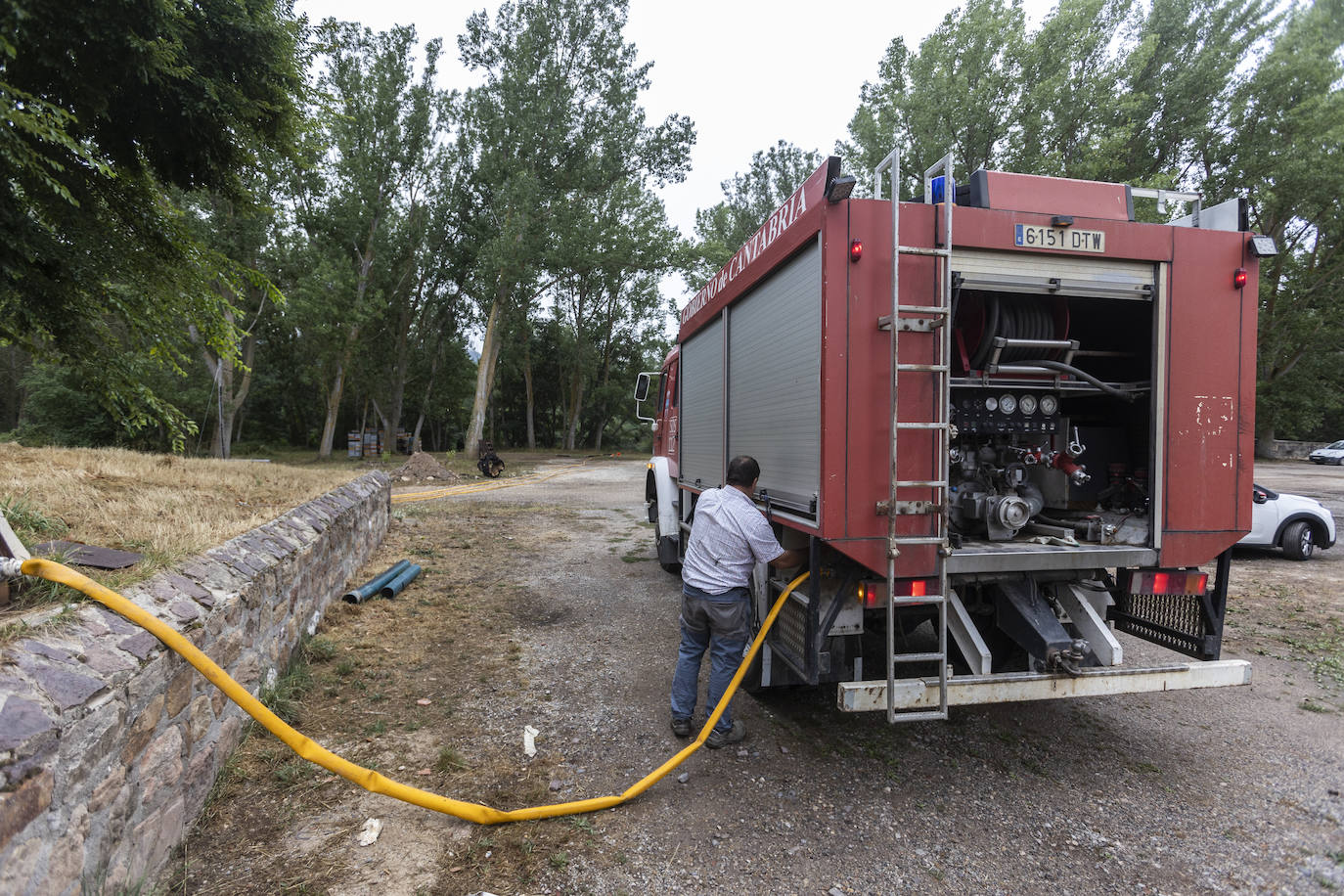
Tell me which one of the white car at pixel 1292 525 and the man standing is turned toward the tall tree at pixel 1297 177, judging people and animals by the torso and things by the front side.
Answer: the man standing

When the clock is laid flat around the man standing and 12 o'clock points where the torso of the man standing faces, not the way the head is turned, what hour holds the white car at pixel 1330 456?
The white car is roughly at 12 o'clock from the man standing.

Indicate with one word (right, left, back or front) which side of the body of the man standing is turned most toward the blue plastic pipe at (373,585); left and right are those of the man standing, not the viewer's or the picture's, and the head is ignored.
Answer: left

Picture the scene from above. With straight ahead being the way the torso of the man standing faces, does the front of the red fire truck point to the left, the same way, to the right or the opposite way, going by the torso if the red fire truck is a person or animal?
to the left

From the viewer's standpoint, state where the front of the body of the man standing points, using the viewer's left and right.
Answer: facing away from the viewer and to the right of the viewer

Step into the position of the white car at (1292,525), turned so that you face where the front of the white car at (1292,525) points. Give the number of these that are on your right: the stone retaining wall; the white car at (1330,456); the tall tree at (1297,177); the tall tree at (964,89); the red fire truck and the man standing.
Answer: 3

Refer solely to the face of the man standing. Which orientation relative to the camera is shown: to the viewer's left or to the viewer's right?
to the viewer's right

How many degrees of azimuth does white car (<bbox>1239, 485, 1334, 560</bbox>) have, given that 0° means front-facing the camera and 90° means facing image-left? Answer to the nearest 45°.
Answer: approximately 270°

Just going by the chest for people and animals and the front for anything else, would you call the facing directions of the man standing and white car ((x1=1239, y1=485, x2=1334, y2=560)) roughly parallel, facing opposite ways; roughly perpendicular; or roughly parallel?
roughly perpendicular

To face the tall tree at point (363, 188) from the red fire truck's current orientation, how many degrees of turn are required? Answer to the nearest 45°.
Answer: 0° — it already faces it

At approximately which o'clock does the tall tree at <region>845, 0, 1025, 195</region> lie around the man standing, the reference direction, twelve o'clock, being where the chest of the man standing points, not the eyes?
The tall tree is roughly at 11 o'clock from the man standing.
